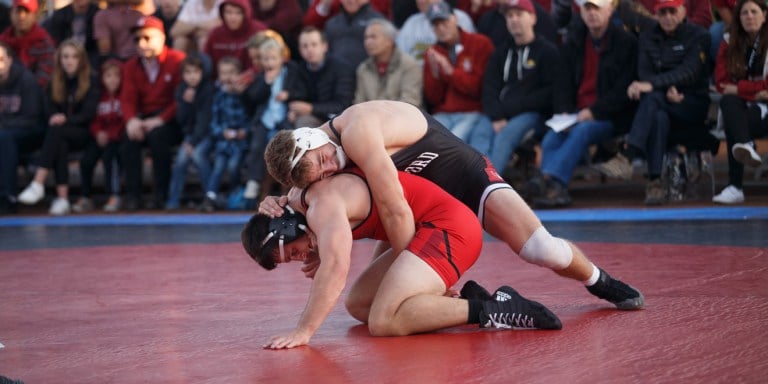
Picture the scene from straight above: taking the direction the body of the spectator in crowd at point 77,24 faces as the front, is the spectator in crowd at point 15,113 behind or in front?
in front

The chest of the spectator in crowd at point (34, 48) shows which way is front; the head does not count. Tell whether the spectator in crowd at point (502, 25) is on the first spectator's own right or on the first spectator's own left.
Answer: on the first spectator's own left

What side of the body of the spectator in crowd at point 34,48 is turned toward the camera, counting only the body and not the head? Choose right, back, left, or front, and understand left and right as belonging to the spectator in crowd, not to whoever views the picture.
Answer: front

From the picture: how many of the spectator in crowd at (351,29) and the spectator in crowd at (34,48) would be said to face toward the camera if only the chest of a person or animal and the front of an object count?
2

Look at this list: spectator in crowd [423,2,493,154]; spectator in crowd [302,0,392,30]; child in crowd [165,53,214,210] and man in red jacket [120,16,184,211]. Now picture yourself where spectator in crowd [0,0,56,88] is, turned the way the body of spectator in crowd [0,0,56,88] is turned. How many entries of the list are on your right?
0

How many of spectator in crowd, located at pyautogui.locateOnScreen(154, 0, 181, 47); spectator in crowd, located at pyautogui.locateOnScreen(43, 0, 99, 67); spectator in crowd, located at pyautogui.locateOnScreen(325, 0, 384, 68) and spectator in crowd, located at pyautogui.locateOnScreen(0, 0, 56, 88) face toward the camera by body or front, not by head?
4

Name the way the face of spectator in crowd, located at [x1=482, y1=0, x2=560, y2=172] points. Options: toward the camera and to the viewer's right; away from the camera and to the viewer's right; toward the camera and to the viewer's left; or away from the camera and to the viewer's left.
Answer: toward the camera and to the viewer's left

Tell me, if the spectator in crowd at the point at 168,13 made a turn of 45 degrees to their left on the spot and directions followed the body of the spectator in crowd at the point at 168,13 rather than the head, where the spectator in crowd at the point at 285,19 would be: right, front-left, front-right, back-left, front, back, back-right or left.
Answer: front

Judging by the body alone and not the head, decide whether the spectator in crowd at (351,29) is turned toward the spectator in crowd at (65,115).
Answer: no

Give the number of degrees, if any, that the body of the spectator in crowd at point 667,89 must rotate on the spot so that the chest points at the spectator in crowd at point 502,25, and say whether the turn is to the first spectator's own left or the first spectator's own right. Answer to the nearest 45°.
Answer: approximately 90° to the first spectator's own right

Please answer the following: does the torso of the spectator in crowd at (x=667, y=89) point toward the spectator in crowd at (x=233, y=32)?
no

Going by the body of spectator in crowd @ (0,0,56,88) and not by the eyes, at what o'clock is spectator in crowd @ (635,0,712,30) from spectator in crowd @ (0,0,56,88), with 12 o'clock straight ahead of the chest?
spectator in crowd @ (635,0,712,30) is roughly at 10 o'clock from spectator in crowd @ (0,0,56,88).

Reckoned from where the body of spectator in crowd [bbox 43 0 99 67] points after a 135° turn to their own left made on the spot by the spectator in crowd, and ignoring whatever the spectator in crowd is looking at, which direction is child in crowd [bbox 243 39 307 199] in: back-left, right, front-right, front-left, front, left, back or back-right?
right

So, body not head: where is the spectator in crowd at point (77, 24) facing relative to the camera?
toward the camera

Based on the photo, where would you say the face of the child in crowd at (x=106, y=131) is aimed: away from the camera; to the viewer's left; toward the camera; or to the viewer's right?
toward the camera

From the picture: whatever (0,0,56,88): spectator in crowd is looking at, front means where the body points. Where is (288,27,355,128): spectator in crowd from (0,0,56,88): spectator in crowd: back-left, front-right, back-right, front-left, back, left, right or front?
front-left

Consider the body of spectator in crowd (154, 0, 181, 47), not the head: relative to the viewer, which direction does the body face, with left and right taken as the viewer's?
facing the viewer
